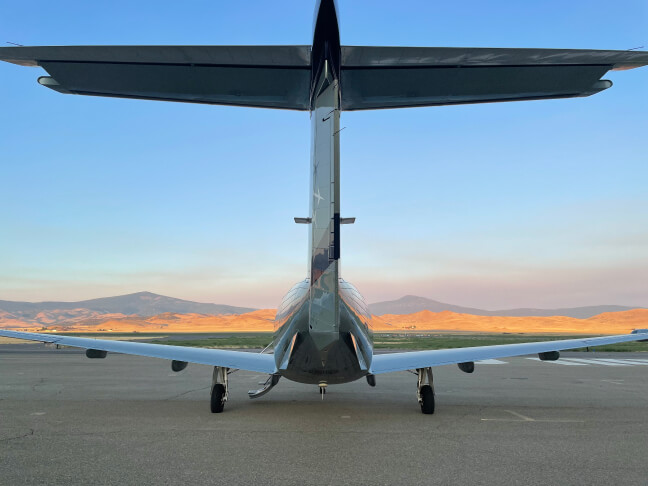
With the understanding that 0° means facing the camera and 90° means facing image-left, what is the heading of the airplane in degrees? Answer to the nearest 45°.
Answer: approximately 180°
